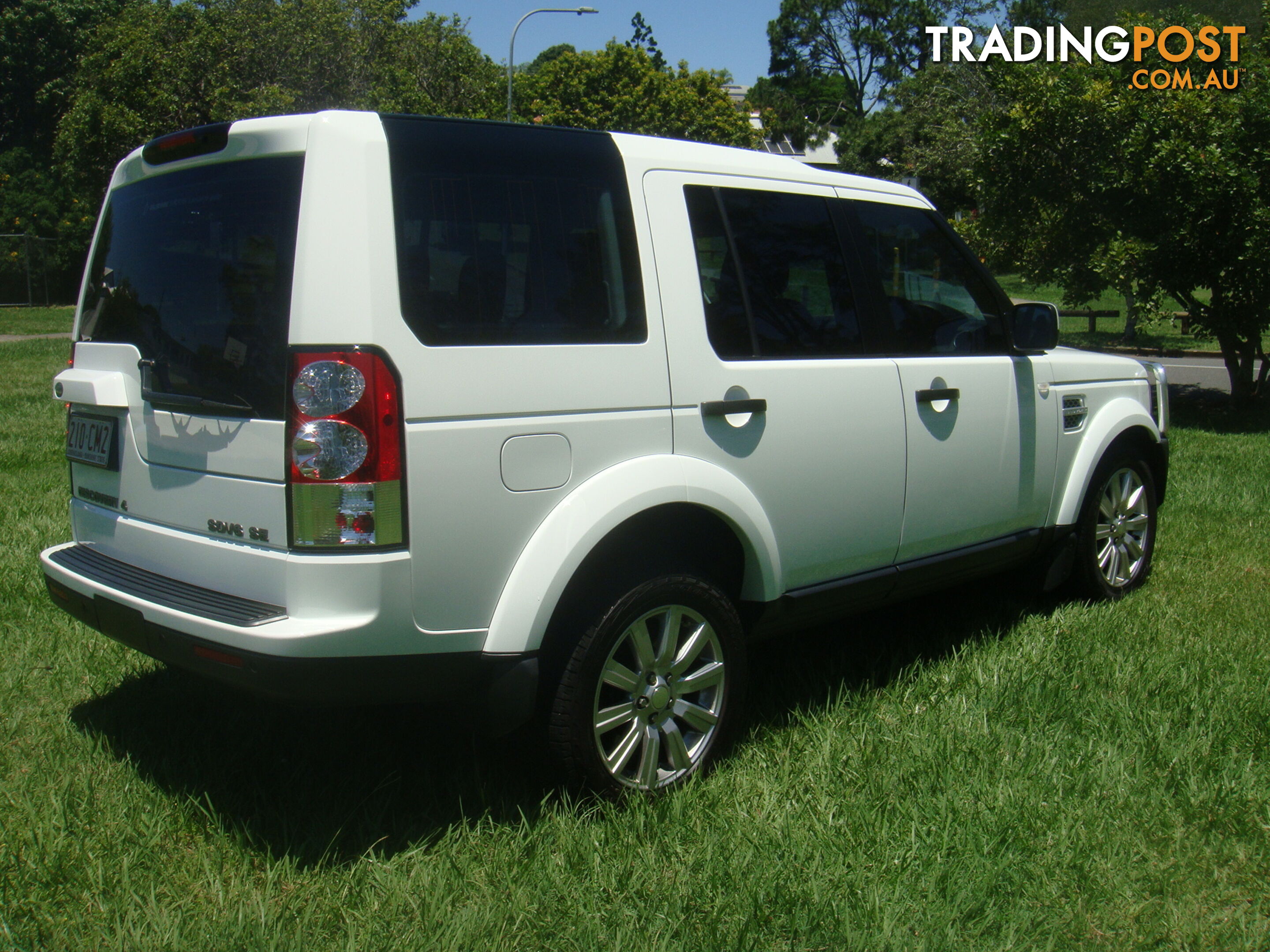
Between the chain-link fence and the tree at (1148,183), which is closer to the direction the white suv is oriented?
the tree

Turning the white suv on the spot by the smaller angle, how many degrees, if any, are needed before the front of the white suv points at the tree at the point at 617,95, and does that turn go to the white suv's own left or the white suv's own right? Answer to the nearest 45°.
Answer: approximately 45° to the white suv's own left

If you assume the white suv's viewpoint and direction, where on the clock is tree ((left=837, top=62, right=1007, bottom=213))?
The tree is roughly at 11 o'clock from the white suv.

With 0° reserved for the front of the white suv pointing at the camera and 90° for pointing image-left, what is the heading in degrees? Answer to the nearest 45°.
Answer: approximately 225°

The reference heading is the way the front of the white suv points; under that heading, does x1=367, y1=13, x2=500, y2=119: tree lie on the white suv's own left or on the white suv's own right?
on the white suv's own left
